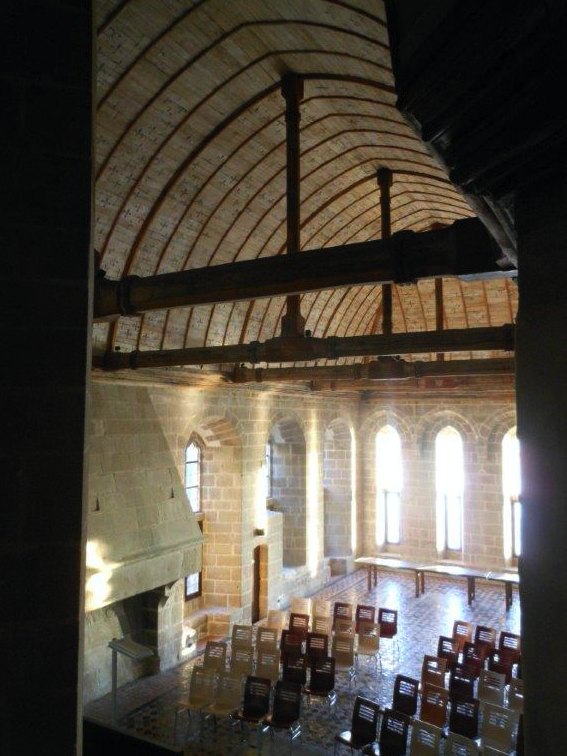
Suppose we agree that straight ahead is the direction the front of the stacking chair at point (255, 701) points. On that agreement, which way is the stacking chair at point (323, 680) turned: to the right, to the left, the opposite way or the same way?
the same way

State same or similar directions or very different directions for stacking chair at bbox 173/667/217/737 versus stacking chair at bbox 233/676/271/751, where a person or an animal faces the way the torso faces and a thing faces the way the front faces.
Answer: same or similar directions

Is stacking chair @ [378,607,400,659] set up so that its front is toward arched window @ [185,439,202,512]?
no

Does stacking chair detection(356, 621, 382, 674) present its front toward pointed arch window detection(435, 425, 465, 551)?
no

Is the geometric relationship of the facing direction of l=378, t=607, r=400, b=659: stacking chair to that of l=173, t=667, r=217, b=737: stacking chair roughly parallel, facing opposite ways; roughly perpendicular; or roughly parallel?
roughly parallel

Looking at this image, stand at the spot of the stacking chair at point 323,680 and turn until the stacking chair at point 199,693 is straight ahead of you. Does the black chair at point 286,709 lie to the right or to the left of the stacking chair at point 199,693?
left

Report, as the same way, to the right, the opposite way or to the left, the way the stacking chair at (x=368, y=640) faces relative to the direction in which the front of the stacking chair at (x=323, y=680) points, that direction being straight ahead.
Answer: the same way
